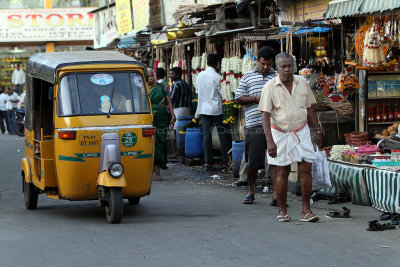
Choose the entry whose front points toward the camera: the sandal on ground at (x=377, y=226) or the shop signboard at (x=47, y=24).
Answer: the shop signboard

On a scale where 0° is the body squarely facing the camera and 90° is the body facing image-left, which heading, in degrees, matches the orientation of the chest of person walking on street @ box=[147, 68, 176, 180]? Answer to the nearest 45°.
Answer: approximately 45°

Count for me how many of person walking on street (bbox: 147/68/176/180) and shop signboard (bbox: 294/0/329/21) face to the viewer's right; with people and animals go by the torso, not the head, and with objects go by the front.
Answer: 0

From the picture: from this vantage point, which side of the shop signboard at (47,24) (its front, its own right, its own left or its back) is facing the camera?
front

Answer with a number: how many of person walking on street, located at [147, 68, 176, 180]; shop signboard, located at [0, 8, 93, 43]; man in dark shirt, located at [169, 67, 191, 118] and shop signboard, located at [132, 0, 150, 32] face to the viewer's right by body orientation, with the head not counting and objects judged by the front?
0

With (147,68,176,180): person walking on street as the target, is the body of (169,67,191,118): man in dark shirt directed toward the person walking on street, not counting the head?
no

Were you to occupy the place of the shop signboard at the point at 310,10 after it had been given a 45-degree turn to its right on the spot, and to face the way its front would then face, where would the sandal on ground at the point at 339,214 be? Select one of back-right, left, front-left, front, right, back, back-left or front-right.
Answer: left

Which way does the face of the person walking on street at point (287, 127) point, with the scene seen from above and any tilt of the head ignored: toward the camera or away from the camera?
toward the camera

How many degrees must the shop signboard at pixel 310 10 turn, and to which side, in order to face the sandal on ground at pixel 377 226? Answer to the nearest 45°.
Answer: approximately 45° to its left

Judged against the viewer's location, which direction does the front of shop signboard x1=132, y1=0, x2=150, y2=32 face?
facing the viewer and to the left of the viewer

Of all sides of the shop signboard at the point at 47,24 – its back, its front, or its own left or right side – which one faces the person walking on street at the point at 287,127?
front
